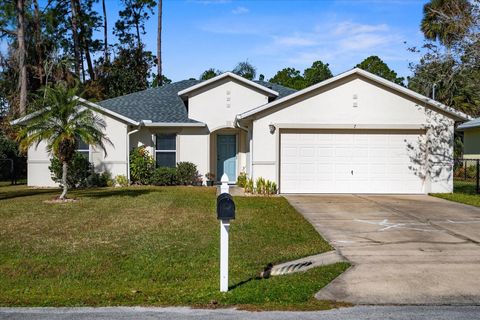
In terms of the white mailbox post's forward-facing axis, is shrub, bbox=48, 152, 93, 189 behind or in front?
behind

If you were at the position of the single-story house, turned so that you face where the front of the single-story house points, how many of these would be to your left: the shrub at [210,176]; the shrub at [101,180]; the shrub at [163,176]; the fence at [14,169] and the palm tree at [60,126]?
0

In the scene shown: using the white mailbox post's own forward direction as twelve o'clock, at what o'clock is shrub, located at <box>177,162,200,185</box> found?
The shrub is roughly at 6 o'clock from the white mailbox post.

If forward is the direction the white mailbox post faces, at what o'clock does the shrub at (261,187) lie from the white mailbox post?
The shrub is roughly at 6 o'clock from the white mailbox post.

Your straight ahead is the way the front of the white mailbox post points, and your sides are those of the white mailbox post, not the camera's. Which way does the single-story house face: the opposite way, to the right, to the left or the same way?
the same way

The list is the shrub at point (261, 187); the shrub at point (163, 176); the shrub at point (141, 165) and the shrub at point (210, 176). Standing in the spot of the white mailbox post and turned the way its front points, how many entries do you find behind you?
4

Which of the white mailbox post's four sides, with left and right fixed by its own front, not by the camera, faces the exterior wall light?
back

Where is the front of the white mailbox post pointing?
toward the camera

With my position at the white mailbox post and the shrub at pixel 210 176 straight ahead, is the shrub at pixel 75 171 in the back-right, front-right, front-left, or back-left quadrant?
front-left

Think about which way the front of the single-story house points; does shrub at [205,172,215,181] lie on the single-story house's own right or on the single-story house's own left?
on the single-story house's own right

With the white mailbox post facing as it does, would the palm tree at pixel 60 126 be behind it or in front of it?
behind

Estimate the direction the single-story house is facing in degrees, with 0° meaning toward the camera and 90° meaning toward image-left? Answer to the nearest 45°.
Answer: approximately 0°

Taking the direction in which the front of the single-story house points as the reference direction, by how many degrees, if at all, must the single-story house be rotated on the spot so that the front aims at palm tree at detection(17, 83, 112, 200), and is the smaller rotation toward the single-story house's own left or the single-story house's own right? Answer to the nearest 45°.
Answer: approximately 90° to the single-story house's own right

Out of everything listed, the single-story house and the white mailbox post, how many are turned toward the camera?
2

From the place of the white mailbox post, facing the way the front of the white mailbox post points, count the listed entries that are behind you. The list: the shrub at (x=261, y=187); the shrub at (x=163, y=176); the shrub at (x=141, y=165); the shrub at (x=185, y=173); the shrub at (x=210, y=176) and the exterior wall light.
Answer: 6

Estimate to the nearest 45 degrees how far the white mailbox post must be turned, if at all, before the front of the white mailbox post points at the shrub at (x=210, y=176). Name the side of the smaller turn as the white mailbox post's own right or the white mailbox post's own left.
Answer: approximately 180°

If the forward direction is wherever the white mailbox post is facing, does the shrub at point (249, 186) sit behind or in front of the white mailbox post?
behind

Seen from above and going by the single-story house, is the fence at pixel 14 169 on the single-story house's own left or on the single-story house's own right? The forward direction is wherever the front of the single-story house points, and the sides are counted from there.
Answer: on the single-story house's own right
